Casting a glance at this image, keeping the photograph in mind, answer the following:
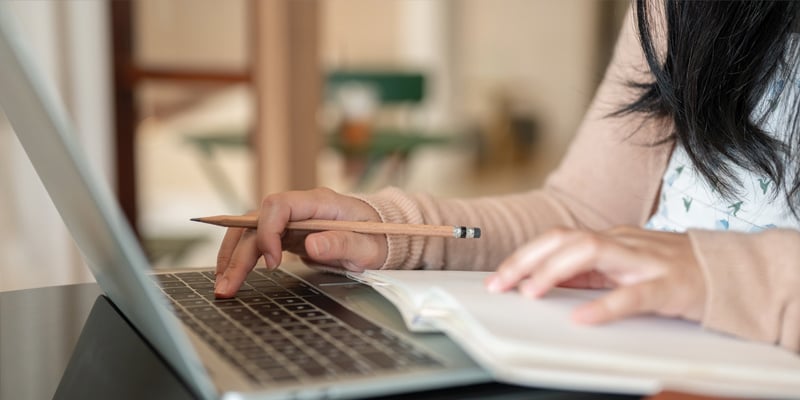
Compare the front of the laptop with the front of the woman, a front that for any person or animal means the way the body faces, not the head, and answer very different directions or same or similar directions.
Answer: very different directions

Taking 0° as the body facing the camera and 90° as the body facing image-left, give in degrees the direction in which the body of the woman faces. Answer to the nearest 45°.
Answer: approximately 45°

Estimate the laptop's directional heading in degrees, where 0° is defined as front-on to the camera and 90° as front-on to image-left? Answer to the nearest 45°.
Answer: approximately 270°

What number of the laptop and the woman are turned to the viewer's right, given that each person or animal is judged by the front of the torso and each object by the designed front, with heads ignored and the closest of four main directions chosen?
1
